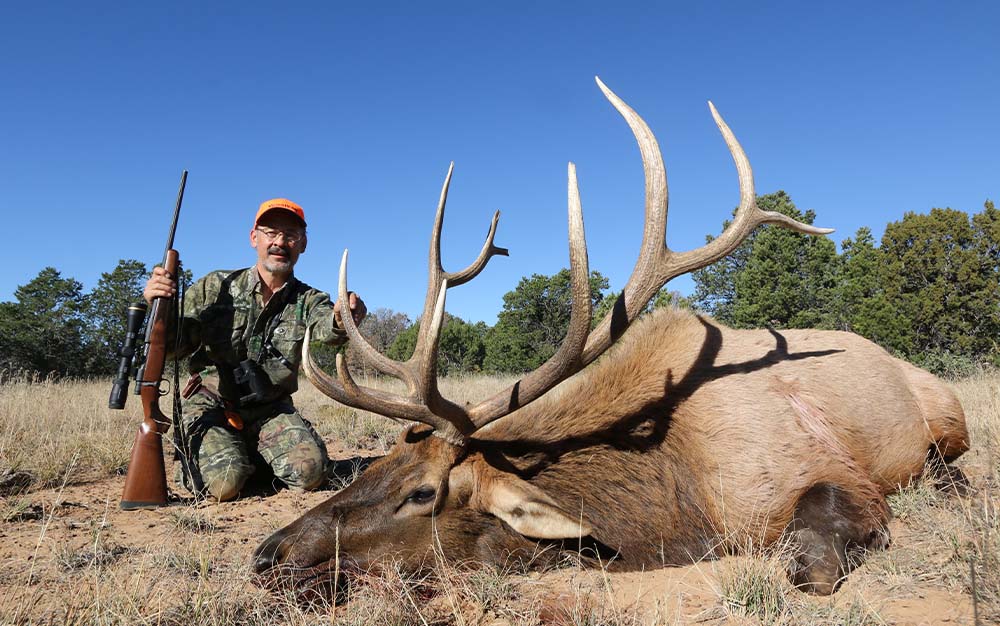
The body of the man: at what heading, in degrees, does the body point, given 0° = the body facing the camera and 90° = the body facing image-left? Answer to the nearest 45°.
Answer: approximately 0°
